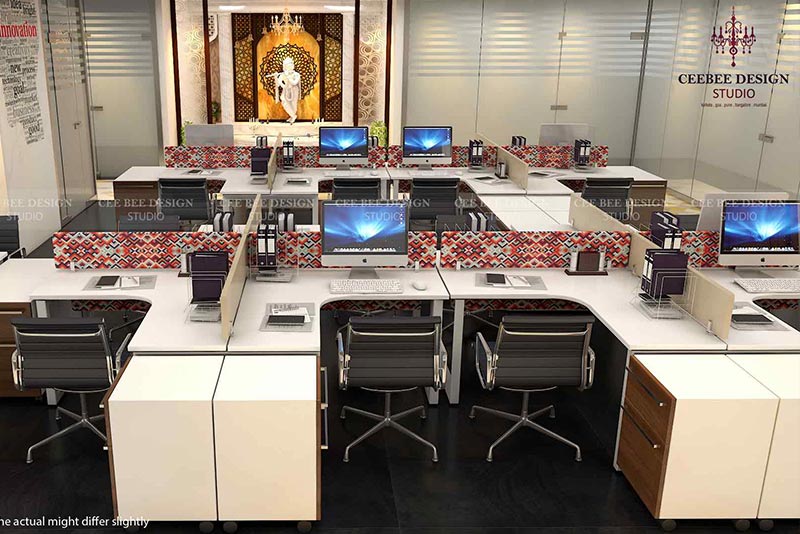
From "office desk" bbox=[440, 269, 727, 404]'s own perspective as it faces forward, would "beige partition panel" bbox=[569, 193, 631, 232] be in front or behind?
behind

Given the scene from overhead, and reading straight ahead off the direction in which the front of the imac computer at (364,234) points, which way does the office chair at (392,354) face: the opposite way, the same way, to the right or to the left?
the opposite way

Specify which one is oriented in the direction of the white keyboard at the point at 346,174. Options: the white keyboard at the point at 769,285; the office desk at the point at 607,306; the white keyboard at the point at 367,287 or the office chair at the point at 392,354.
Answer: the office chair

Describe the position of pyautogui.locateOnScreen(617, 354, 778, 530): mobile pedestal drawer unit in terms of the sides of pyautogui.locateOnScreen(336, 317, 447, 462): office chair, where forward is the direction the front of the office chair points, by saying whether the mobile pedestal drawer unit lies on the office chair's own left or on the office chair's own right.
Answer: on the office chair's own right

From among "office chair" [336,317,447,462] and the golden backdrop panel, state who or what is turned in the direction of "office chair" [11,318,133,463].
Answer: the golden backdrop panel

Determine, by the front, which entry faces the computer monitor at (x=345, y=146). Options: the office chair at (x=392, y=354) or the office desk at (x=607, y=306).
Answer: the office chair

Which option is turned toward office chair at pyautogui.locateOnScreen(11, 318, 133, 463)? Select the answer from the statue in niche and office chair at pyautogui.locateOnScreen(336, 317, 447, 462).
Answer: the statue in niche

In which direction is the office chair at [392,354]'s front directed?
away from the camera

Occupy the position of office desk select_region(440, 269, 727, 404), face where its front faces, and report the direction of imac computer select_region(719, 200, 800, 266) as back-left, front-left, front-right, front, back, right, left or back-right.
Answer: back-left

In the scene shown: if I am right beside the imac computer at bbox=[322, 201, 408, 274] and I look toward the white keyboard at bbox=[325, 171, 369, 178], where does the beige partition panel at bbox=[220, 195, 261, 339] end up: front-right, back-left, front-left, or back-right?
back-left

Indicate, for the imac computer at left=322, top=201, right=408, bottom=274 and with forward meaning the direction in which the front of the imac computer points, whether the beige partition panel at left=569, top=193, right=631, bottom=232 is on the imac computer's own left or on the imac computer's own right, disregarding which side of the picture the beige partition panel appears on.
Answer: on the imac computer's own left

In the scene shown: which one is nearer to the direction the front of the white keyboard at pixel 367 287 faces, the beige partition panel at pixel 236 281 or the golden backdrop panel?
the beige partition panel

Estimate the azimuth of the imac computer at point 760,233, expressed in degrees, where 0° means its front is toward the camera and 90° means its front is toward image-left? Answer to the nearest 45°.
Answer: approximately 0°
